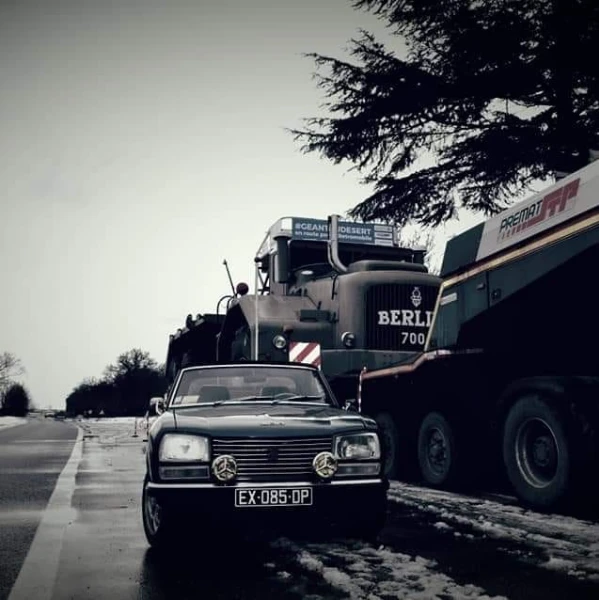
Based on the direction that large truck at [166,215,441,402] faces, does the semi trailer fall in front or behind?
in front

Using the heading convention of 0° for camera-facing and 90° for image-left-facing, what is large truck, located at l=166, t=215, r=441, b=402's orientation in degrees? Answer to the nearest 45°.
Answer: approximately 315°
